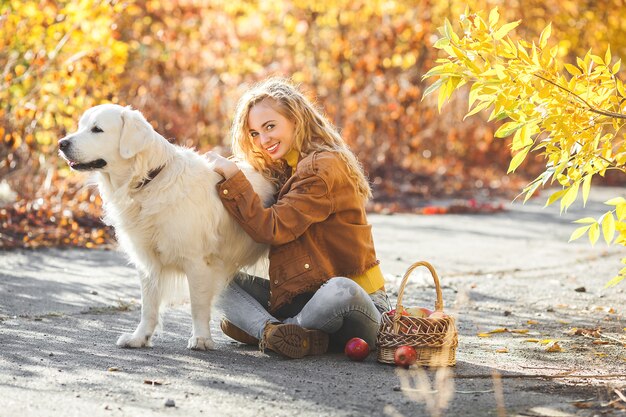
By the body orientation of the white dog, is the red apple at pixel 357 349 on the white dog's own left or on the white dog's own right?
on the white dog's own left

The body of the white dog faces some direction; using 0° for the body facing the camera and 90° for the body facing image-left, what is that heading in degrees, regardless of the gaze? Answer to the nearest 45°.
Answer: approximately 45°

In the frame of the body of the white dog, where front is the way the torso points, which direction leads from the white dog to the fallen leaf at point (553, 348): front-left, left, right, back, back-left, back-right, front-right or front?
back-left

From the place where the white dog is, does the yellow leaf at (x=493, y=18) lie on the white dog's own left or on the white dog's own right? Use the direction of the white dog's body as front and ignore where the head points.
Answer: on the white dog's own left

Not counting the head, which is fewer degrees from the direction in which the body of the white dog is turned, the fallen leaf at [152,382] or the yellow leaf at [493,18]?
the fallen leaf

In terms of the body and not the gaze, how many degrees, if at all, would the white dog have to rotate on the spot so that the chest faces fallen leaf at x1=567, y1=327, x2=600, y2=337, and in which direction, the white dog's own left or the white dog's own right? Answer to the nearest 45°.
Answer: approximately 135° to the white dog's own left

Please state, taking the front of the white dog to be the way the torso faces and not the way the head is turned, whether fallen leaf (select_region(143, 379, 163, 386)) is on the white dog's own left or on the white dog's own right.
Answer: on the white dog's own left
